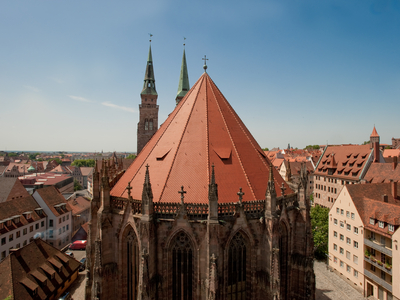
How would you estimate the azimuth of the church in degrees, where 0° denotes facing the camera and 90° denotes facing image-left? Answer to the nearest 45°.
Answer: approximately 180°

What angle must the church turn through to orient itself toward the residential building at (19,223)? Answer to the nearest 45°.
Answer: approximately 45° to its left
